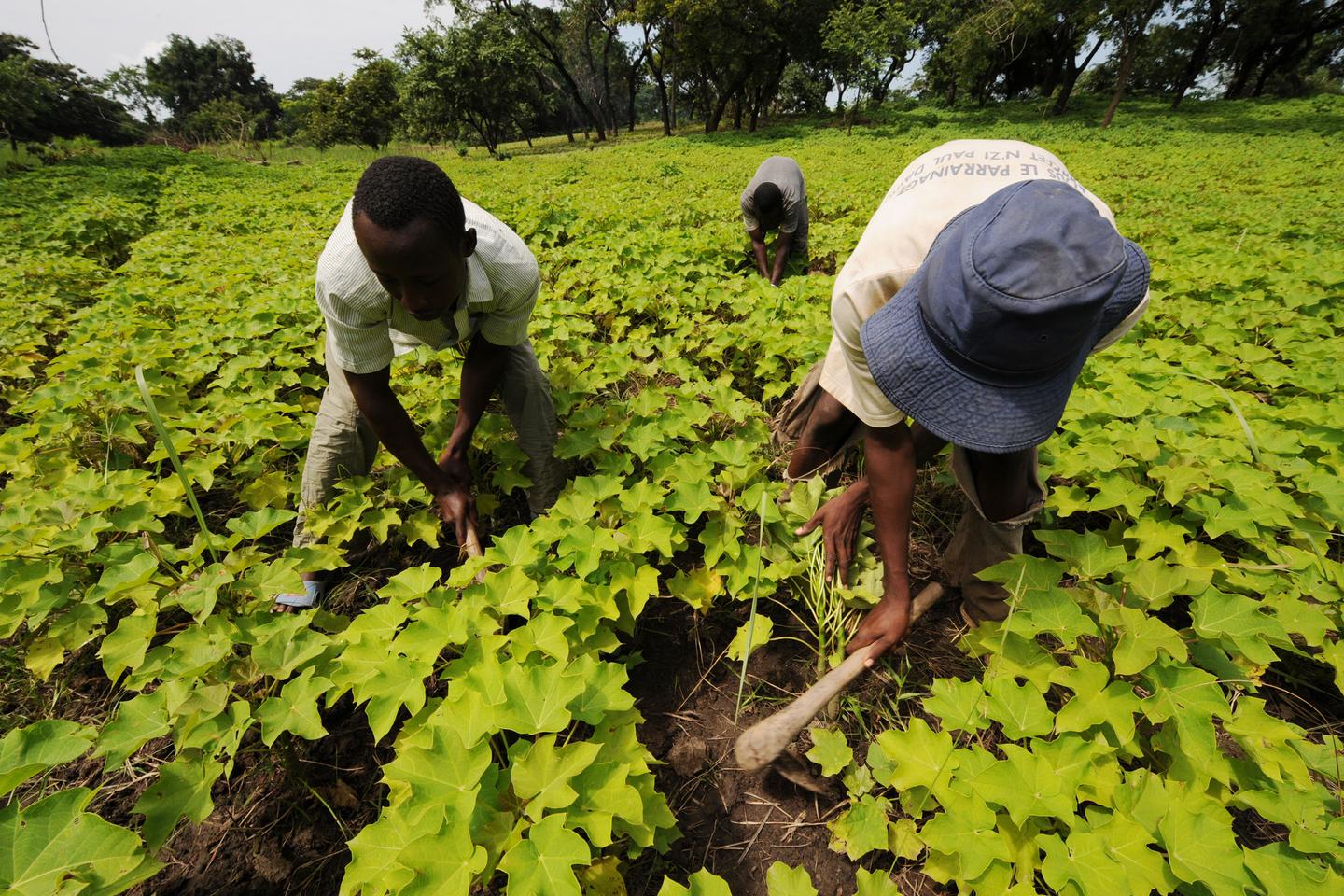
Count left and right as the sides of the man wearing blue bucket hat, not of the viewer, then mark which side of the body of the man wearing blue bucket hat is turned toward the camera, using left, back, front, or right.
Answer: front

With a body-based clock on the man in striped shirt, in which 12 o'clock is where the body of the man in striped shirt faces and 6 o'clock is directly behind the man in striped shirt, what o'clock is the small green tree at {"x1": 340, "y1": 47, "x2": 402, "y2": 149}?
The small green tree is roughly at 6 o'clock from the man in striped shirt.

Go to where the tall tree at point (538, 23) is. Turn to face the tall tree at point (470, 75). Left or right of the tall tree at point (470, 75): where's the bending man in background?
left

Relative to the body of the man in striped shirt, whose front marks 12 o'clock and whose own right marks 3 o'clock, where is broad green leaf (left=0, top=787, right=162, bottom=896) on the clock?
The broad green leaf is roughly at 1 o'clock from the man in striped shirt.

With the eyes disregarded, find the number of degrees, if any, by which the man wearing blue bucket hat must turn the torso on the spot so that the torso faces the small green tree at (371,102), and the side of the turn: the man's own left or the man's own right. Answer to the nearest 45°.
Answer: approximately 135° to the man's own right

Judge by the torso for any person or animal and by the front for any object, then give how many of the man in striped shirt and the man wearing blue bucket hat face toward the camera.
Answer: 2

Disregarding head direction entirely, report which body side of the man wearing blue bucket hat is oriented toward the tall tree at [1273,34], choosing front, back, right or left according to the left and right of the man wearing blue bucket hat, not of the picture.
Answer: back

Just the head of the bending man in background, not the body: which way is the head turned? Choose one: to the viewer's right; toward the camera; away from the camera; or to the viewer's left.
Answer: toward the camera

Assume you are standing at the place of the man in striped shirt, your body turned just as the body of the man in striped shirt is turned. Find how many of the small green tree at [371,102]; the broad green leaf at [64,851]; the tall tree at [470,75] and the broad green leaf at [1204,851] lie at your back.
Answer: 2

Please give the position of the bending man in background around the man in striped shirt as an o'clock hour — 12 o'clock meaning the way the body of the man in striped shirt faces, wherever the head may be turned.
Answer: The bending man in background is roughly at 8 o'clock from the man in striped shirt.

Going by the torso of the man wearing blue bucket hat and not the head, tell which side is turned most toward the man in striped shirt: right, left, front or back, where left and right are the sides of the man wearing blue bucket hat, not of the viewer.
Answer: right

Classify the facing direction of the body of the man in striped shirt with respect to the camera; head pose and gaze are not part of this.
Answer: toward the camera
